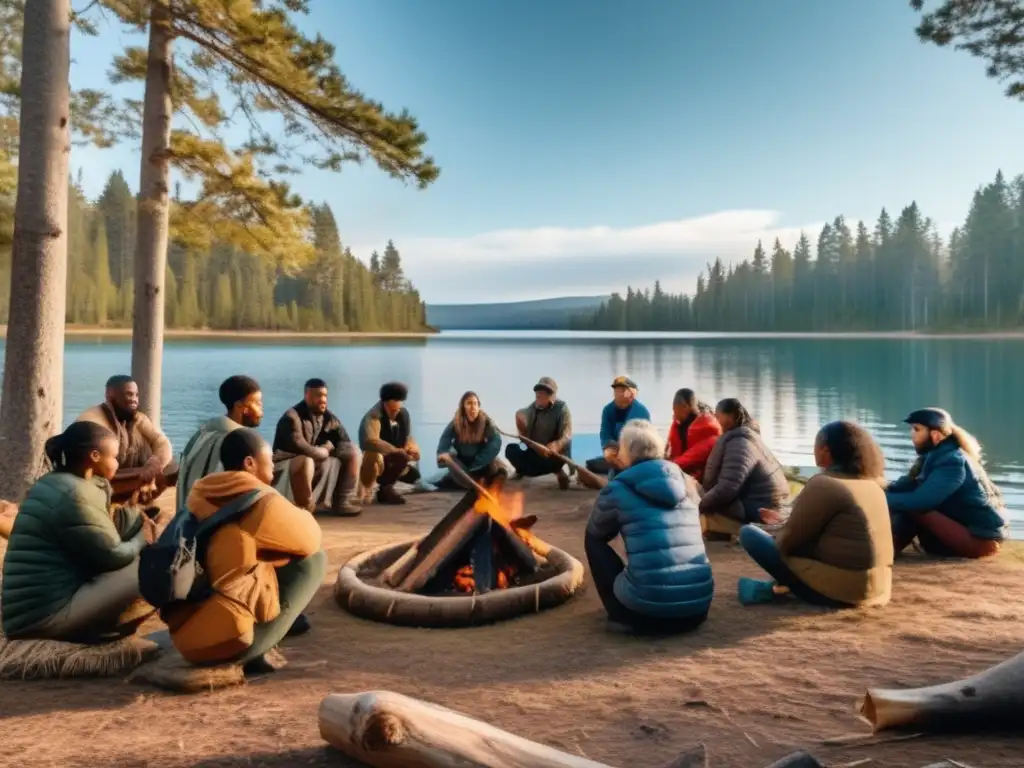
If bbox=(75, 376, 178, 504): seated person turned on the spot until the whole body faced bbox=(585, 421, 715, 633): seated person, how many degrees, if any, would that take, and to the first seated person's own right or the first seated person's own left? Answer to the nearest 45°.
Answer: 0° — they already face them

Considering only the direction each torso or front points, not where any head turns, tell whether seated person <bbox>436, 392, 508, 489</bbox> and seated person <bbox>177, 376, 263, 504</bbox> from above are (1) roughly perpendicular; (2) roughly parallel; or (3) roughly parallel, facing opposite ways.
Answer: roughly perpendicular

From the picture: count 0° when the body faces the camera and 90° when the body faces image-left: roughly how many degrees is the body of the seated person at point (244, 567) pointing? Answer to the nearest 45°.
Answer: approximately 225°

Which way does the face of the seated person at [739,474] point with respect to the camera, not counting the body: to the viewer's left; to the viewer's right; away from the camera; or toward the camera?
to the viewer's left

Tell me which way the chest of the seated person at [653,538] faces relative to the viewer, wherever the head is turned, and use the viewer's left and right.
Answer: facing away from the viewer and to the left of the viewer

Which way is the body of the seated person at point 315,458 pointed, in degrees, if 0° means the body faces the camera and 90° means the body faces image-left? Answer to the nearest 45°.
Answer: approximately 315°

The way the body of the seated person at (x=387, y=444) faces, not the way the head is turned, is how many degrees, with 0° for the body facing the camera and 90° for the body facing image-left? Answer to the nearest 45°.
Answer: approximately 315°

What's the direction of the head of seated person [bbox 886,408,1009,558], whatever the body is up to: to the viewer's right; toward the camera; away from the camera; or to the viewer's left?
to the viewer's left

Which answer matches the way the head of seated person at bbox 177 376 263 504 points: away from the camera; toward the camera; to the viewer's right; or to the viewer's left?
to the viewer's right

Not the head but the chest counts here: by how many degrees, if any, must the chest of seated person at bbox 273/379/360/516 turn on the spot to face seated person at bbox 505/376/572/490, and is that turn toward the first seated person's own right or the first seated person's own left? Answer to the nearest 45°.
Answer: approximately 90° to the first seated person's own left

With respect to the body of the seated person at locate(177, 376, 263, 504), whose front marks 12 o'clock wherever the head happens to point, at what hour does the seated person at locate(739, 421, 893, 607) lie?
the seated person at locate(739, 421, 893, 607) is roughly at 1 o'clock from the seated person at locate(177, 376, 263, 504).

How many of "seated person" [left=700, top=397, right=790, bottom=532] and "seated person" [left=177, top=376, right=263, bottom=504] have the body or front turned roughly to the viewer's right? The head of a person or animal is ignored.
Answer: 1
